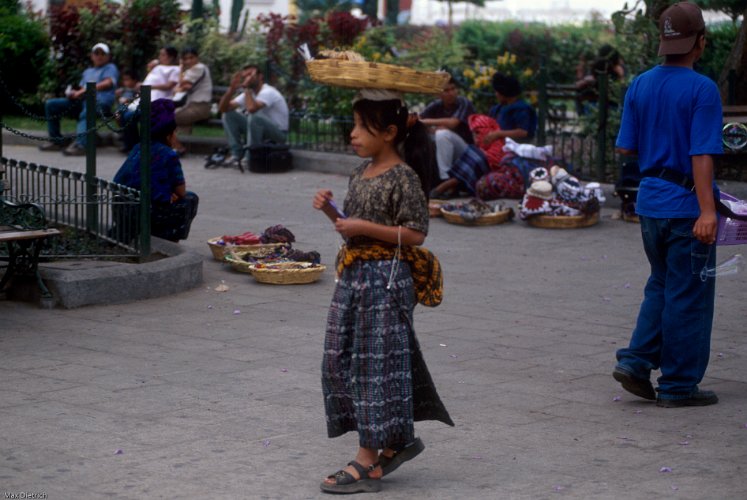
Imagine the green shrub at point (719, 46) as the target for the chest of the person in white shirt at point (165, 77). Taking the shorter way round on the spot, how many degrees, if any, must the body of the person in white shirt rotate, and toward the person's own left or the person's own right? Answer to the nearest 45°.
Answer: approximately 135° to the person's own left

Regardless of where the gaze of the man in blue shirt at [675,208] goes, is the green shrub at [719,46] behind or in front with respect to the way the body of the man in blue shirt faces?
in front

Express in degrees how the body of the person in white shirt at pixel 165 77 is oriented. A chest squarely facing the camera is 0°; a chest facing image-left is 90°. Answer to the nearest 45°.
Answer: approximately 45°

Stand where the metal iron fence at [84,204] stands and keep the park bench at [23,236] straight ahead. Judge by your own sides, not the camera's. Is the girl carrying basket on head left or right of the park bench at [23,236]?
left

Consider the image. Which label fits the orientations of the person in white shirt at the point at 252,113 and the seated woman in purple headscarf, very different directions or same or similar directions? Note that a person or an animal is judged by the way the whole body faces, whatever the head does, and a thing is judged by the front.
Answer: very different directions

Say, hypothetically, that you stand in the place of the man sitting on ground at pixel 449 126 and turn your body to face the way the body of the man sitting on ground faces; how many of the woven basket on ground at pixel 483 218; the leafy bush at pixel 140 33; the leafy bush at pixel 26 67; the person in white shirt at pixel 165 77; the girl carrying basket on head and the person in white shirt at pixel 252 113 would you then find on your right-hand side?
4

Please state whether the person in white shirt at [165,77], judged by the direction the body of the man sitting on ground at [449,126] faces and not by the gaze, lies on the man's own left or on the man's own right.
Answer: on the man's own right

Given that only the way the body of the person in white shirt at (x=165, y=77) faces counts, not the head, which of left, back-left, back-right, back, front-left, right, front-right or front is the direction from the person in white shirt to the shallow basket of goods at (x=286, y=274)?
front-left

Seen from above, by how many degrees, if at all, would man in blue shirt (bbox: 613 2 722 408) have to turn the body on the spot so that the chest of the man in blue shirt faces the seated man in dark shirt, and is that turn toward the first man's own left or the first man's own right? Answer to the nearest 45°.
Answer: approximately 45° to the first man's own left

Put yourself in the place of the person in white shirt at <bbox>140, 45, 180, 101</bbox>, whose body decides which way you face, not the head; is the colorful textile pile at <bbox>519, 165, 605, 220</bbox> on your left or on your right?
on your left

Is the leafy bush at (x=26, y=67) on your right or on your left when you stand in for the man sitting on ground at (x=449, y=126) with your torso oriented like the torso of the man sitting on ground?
on your right

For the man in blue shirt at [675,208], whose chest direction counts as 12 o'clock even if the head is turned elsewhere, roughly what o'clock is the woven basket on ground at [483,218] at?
The woven basket on ground is roughly at 10 o'clock from the man in blue shirt.

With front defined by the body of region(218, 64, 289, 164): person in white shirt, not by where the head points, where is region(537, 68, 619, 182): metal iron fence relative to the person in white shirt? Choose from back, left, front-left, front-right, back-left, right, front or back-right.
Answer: left

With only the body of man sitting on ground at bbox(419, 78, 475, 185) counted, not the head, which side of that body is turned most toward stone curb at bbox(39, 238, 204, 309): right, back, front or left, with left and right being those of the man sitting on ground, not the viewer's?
front

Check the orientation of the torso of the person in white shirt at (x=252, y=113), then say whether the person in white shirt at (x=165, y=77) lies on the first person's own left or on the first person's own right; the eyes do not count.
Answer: on the first person's own right

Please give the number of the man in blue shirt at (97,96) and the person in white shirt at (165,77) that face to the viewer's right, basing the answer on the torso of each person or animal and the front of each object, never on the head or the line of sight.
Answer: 0
